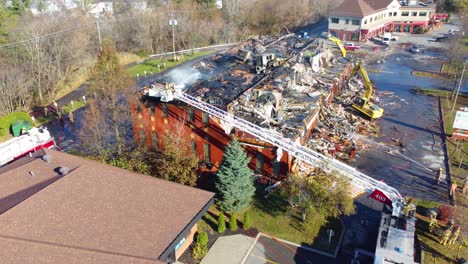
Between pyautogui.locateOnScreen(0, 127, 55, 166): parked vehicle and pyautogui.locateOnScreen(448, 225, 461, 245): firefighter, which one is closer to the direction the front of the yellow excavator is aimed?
the parked vehicle

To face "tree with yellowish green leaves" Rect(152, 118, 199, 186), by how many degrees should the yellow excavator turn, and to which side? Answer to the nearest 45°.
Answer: approximately 90° to its left

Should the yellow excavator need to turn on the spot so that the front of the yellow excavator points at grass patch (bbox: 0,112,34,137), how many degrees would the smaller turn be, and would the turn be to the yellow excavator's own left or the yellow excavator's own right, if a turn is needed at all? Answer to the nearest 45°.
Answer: approximately 45° to the yellow excavator's own left

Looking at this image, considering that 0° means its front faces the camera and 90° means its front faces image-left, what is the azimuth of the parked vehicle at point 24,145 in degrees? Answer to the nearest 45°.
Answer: approximately 225°

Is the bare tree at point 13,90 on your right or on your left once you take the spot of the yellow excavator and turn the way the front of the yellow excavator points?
on your left

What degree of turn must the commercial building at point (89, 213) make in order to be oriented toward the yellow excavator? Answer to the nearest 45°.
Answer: approximately 90° to its left

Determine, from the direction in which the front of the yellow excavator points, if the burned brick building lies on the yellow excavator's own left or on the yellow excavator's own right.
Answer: on the yellow excavator's own left

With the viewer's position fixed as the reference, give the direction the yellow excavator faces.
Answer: facing away from the viewer and to the left of the viewer
